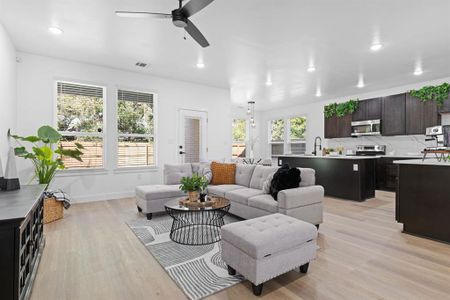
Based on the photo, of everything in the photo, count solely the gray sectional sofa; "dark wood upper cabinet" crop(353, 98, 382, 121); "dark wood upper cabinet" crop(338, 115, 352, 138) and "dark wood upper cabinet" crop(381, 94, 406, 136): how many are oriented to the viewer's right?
0

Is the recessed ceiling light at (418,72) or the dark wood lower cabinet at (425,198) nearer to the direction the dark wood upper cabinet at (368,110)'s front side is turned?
the dark wood lower cabinet

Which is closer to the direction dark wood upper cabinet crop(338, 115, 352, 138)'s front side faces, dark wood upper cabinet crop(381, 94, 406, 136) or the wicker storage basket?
the wicker storage basket

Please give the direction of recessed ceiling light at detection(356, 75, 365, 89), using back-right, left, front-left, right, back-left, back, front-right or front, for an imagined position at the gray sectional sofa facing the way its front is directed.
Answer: back

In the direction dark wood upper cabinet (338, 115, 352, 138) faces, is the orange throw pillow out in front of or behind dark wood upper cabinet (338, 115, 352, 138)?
in front

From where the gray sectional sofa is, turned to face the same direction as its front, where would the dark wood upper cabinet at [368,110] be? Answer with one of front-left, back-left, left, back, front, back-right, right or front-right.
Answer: back

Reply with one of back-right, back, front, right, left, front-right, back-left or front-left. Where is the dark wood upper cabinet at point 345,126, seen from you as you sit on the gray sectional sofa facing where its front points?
back

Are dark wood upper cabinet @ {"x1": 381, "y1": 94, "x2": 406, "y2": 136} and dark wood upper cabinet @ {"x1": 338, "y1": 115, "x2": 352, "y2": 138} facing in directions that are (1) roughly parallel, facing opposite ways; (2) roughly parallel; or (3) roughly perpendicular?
roughly parallel

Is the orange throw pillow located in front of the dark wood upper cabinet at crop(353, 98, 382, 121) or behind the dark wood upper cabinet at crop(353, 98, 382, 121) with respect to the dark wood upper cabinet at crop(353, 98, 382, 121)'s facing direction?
in front

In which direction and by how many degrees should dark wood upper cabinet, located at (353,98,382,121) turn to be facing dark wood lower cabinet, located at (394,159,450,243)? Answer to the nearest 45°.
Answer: approximately 45° to its left

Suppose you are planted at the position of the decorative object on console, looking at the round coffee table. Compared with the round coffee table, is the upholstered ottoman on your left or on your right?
right

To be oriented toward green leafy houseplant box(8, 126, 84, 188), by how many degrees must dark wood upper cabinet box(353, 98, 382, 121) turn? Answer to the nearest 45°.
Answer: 0° — it already faces it
